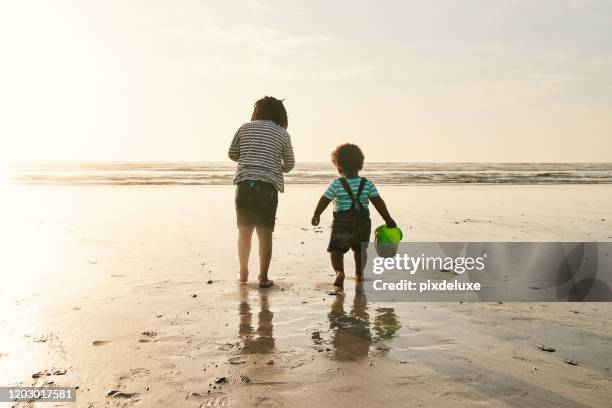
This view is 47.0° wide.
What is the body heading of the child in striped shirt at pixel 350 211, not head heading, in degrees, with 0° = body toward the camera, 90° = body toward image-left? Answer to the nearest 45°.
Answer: approximately 180°

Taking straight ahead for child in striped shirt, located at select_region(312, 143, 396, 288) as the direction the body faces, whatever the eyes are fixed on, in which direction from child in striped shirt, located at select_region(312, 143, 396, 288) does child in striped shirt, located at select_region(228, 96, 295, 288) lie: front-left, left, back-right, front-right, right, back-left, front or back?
left

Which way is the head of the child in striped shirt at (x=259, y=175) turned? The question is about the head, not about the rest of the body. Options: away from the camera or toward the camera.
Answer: away from the camera
